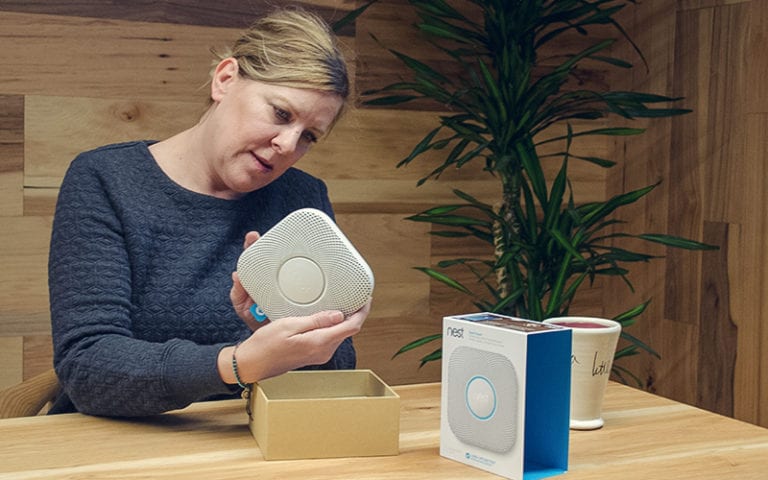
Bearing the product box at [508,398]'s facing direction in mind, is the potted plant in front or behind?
behind

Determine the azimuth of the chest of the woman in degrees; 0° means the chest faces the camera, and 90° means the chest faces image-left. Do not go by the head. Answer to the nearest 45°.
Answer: approximately 315°

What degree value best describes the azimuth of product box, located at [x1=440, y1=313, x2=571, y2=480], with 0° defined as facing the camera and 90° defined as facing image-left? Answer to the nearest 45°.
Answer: approximately 45°

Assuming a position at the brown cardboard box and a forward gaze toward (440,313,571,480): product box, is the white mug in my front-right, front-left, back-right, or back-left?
front-left

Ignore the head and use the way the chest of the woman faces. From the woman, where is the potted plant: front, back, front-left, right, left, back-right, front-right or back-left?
left

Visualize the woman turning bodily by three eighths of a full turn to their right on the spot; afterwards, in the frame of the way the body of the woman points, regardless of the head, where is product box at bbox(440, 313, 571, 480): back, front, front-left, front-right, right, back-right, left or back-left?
back-left

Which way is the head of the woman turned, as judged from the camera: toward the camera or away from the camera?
toward the camera
